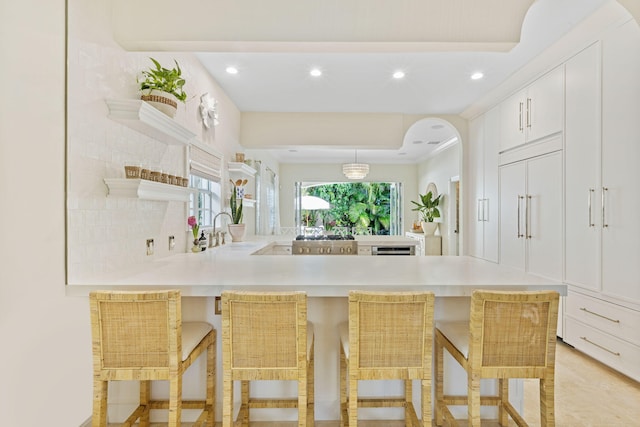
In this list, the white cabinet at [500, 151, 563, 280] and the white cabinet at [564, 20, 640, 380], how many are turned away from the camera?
0

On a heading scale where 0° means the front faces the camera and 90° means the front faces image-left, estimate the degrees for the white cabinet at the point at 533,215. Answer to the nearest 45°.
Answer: approximately 45°

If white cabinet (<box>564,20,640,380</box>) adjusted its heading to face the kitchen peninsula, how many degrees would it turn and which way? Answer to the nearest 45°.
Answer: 0° — it already faces it

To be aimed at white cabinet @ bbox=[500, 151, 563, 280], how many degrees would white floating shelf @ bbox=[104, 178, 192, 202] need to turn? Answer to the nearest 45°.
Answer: approximately 45° to its left

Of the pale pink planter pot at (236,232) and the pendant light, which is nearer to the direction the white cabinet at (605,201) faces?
the pale pink planter pot

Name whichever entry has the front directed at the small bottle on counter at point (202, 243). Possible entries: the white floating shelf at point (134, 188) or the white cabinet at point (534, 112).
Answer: the white cabinet

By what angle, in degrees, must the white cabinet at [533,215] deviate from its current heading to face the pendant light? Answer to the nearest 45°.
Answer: approximately 90° to its right

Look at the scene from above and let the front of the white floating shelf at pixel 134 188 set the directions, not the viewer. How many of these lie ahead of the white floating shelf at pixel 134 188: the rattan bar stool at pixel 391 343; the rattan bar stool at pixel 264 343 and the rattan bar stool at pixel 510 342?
3

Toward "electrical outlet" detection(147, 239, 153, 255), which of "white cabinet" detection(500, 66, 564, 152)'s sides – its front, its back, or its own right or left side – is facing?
front

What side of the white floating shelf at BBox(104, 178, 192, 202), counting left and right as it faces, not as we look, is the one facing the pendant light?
left
